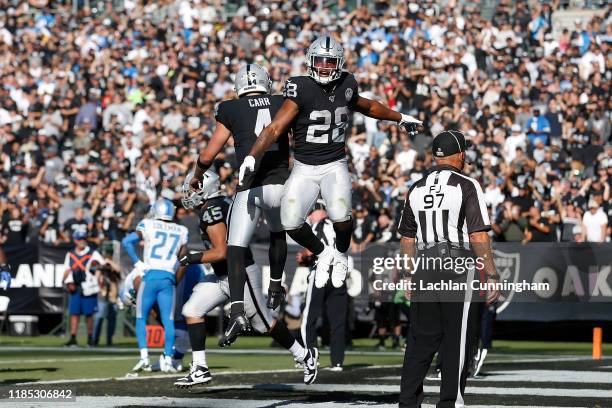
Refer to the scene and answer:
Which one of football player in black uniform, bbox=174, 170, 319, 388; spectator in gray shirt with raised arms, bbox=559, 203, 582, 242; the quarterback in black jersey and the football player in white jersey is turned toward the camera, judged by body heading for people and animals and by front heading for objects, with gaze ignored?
the spectator in gray shirt with raised arms

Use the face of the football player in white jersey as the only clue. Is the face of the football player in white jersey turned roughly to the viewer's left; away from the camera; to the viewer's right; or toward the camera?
away from the camera

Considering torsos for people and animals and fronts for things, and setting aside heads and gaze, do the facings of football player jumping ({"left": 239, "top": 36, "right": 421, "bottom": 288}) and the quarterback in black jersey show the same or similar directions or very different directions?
very different directions

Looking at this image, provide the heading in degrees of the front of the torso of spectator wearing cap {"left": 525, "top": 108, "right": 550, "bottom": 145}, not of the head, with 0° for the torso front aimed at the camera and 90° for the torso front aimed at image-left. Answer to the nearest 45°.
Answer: approximately 0°

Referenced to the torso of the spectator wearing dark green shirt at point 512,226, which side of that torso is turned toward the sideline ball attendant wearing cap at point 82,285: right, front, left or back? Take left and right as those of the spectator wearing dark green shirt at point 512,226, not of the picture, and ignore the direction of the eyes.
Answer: right

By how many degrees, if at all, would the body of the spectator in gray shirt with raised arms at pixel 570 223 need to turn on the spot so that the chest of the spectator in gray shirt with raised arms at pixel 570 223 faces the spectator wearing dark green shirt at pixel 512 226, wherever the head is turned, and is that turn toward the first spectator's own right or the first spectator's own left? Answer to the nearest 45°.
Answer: approximately 45° to the first spectator's own right
